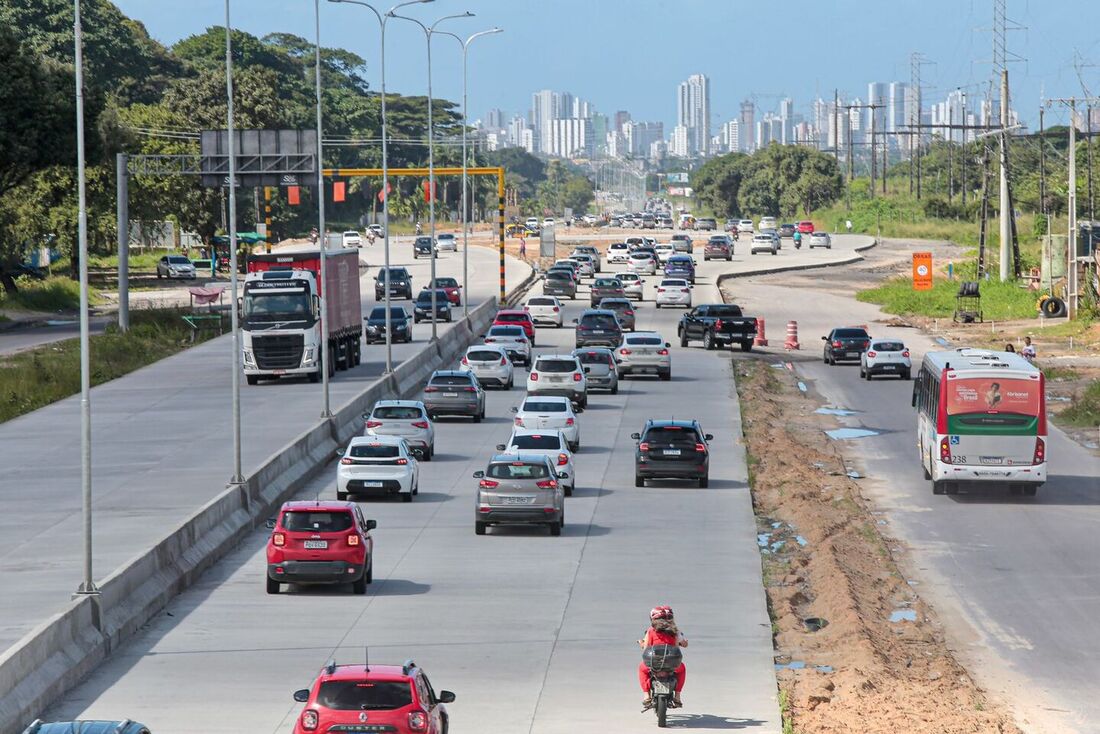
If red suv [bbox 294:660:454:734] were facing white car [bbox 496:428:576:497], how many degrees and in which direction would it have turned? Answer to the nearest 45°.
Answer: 0° — it already faces it

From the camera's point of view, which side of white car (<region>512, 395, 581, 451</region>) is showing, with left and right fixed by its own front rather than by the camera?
back

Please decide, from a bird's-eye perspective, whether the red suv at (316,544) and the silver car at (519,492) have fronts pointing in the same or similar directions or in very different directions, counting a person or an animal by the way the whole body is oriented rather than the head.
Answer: same or similar directions

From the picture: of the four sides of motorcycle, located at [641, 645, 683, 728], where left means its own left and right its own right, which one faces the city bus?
front

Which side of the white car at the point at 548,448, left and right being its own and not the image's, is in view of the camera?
back

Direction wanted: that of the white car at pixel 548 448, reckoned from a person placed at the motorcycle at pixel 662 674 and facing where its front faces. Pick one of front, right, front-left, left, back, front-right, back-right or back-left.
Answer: front

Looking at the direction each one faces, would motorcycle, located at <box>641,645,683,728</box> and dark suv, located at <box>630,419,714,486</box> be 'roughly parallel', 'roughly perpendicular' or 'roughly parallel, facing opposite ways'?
roughly parallel

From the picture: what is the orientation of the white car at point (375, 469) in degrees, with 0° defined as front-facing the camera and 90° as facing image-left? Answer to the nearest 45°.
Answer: approximately 180°

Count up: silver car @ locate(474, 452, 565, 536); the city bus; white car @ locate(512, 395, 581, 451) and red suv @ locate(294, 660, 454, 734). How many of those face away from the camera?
4

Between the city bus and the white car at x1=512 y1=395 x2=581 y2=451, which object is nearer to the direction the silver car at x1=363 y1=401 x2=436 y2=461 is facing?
the white car

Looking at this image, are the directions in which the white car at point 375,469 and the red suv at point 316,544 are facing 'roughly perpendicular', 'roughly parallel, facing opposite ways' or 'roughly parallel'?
roughly parallel

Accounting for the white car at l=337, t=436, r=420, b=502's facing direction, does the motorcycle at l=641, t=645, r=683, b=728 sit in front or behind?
behind

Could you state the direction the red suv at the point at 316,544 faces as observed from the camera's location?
facing away from the viewer

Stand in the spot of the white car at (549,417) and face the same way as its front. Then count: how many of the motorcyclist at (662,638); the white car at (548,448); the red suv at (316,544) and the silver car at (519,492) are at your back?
4

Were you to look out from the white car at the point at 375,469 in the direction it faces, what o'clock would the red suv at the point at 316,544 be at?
The red suv is roughly at 6 o'clock from the white car.

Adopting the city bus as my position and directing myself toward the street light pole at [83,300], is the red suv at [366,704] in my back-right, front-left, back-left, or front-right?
front-left

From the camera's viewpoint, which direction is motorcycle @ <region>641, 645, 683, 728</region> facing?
away from the camera

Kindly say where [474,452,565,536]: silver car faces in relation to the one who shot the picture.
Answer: facing away from the viewer

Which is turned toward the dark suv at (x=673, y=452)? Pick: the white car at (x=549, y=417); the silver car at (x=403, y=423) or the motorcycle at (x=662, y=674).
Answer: the motorcycle

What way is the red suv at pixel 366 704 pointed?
away from the camera

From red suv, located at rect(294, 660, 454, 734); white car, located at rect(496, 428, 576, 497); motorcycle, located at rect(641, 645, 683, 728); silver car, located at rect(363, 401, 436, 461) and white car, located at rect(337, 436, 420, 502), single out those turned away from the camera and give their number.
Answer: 5

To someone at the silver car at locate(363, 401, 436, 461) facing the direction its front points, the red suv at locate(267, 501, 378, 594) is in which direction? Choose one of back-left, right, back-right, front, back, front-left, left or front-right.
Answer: back
